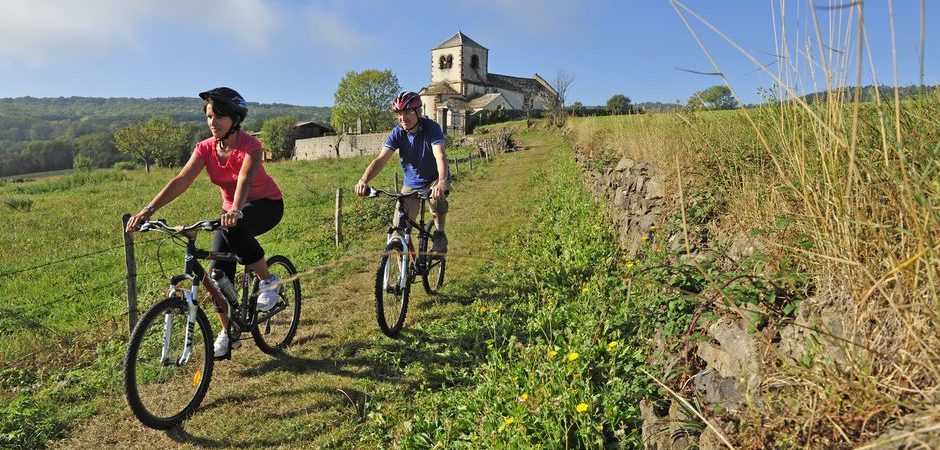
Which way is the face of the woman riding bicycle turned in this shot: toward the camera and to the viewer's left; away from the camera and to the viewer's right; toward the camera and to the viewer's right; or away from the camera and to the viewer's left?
toward the camera and to the viewer's left

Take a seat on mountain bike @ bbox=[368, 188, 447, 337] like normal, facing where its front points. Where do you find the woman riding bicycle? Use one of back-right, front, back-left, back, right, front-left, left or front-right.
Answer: front

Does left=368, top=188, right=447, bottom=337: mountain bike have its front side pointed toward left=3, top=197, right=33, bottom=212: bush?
no

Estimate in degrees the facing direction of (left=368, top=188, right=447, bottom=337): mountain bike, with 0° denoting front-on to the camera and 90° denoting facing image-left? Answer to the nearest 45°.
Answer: approximately 45°

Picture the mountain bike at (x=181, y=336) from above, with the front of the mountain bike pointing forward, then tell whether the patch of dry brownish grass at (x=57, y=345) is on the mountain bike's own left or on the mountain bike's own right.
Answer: on the mountain bike's own right

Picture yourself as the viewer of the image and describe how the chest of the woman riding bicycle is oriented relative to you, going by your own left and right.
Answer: facing the viewer and to the left of the viewer

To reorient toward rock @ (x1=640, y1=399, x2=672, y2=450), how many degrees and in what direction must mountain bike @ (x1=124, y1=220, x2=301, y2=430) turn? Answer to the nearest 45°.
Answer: approximately 90° to its left

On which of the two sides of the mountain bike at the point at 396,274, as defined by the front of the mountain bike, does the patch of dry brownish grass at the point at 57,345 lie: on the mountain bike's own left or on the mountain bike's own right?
on the mountain bike's own right

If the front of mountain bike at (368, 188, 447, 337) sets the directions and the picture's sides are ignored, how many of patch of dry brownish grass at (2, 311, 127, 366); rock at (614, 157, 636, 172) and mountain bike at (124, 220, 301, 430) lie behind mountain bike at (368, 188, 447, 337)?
1

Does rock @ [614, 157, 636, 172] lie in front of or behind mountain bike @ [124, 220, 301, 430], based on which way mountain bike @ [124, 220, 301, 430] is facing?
behind

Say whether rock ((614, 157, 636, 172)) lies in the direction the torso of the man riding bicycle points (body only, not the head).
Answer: no

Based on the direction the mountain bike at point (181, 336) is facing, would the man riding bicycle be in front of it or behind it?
behind

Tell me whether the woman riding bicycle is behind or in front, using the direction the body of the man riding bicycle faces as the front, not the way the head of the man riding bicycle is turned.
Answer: in front

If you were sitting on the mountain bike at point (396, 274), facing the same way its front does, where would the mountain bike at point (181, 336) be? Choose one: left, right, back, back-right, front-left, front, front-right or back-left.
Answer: front

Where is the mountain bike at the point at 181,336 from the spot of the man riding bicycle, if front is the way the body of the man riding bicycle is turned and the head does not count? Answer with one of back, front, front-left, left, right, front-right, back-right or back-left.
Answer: front

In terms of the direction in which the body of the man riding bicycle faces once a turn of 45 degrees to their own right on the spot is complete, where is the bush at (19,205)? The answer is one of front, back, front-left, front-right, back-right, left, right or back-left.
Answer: front-right

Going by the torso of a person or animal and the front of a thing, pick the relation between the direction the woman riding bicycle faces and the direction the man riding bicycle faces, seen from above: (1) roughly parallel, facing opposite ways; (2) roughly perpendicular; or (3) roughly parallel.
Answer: roughly parallel
